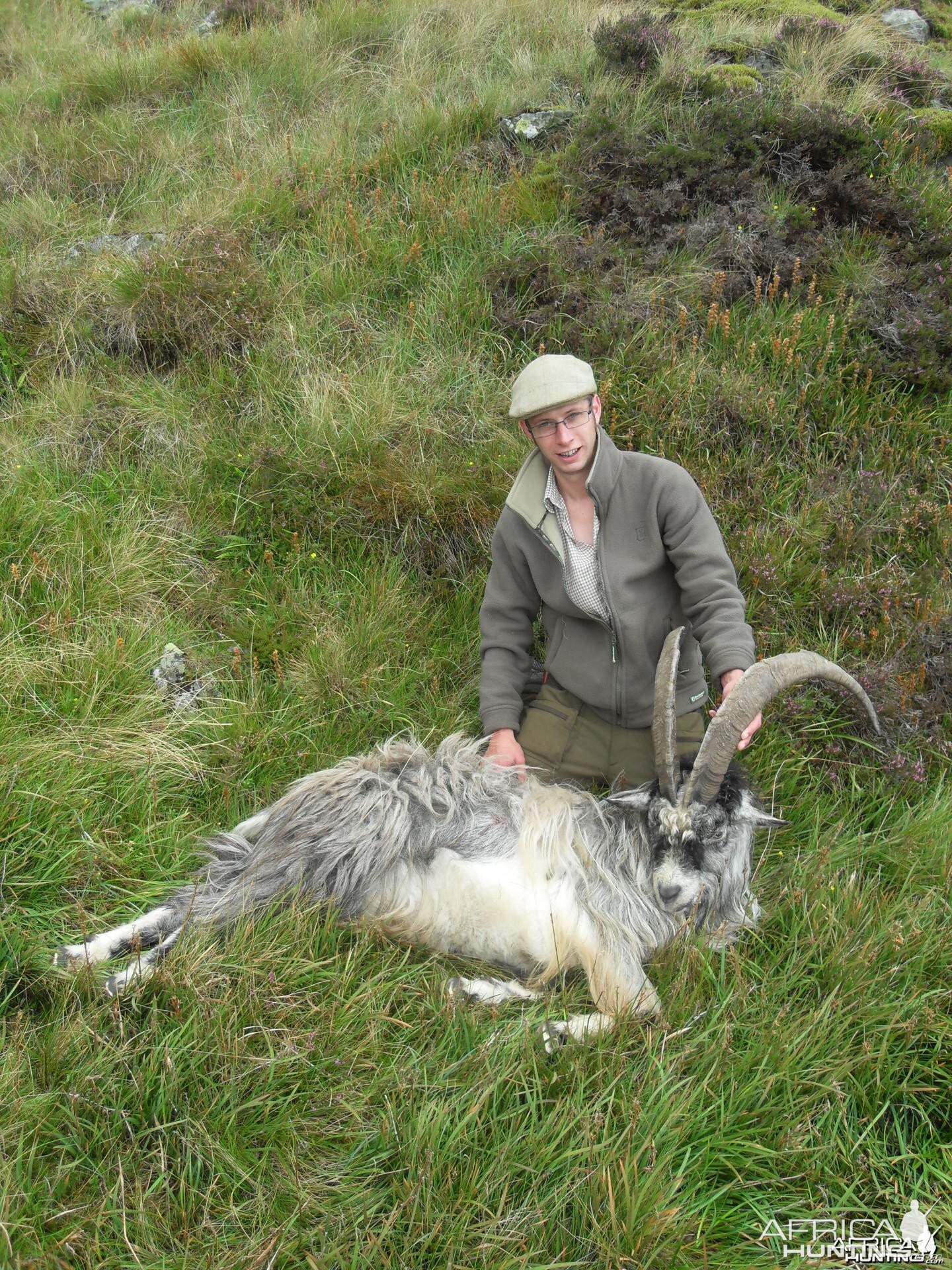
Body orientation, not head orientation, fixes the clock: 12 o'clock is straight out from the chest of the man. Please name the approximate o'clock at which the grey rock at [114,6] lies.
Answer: The grey rock is roughly at 5 o'clock from the man.

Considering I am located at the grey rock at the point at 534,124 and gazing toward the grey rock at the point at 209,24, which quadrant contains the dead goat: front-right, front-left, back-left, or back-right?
back-left

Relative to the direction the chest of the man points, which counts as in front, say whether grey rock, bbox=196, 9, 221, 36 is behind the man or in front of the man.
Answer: behind

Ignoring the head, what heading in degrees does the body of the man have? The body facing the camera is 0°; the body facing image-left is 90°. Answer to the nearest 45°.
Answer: approximately 0°

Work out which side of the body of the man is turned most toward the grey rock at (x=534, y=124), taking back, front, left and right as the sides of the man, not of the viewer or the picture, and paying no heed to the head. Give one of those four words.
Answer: back

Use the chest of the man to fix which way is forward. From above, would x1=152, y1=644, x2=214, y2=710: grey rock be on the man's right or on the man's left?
on the man's right

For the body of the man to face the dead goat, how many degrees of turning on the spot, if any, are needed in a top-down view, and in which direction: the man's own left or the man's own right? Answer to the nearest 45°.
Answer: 0° — they already face it

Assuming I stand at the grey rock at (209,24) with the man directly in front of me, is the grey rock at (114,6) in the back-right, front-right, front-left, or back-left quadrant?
back-right
